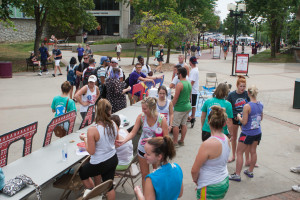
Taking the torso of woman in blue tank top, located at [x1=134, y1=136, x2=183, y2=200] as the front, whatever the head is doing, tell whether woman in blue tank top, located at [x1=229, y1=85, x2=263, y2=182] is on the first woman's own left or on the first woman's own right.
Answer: on the first woman's own right

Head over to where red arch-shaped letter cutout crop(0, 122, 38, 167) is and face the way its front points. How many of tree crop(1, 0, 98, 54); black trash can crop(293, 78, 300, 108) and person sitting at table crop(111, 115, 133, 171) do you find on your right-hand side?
0

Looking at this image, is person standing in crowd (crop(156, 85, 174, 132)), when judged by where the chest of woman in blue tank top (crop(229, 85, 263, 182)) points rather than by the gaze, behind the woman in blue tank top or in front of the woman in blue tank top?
in front

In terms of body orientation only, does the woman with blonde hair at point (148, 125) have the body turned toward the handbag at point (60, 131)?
no

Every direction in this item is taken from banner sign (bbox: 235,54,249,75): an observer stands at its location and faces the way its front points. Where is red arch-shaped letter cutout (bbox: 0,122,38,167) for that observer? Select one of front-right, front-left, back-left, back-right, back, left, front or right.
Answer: front

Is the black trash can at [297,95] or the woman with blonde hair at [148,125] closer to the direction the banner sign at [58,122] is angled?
the woman with blonde hair

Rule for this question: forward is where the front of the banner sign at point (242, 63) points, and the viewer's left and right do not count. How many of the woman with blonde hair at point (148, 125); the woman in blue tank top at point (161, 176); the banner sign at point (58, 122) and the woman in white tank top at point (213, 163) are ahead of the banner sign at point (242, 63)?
4

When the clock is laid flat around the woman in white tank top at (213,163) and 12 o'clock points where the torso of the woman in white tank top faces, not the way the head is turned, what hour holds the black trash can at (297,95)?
The black trash can is roughly at 2 o'clock from the woman in white tank top.

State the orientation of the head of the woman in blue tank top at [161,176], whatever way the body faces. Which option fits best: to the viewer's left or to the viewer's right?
to the viewer's left

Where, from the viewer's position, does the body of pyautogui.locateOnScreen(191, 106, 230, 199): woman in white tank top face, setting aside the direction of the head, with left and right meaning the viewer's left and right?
facing away from the viewer and to the left of the viewer

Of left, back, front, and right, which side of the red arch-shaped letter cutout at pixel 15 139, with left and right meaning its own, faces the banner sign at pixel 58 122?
left

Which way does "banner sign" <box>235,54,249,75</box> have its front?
toward the camera

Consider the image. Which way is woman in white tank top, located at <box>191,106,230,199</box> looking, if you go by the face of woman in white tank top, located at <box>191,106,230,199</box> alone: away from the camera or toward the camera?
away from the camera
